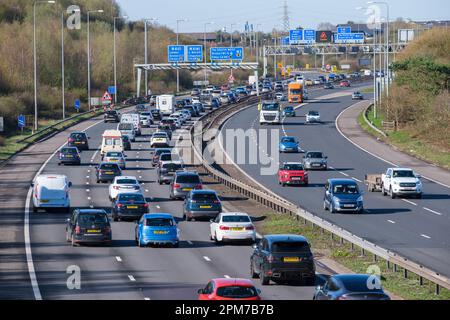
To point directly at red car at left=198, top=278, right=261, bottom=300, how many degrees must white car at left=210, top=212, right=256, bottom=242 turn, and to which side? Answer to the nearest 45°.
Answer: approximately 180°

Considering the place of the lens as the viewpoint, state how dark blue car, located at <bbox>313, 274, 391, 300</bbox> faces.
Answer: facing away from the viewer and to the left of the viewer

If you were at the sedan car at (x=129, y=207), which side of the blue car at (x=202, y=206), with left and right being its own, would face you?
left

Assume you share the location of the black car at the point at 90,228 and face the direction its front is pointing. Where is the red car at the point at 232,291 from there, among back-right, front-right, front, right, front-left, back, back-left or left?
back

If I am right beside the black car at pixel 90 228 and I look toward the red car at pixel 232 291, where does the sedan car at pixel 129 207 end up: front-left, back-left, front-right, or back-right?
back-left

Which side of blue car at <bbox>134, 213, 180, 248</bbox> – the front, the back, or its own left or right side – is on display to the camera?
back

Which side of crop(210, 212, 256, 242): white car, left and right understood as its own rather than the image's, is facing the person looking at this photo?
back

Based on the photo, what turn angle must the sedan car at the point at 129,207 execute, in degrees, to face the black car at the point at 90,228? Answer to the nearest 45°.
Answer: approximately 180°

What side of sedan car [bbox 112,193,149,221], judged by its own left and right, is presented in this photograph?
back

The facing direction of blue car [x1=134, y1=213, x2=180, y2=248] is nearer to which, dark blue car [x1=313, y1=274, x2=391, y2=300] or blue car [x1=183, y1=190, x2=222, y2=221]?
the blue car

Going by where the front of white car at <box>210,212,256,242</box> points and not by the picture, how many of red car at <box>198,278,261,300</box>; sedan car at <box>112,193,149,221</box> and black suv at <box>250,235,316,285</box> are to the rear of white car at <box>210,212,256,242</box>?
2

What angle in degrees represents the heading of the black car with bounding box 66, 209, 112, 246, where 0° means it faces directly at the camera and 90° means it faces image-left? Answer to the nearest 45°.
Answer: approximately 180°

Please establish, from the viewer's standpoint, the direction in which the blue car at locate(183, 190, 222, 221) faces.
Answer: facing away from the viewer

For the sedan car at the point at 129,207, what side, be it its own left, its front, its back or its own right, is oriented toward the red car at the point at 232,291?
back
